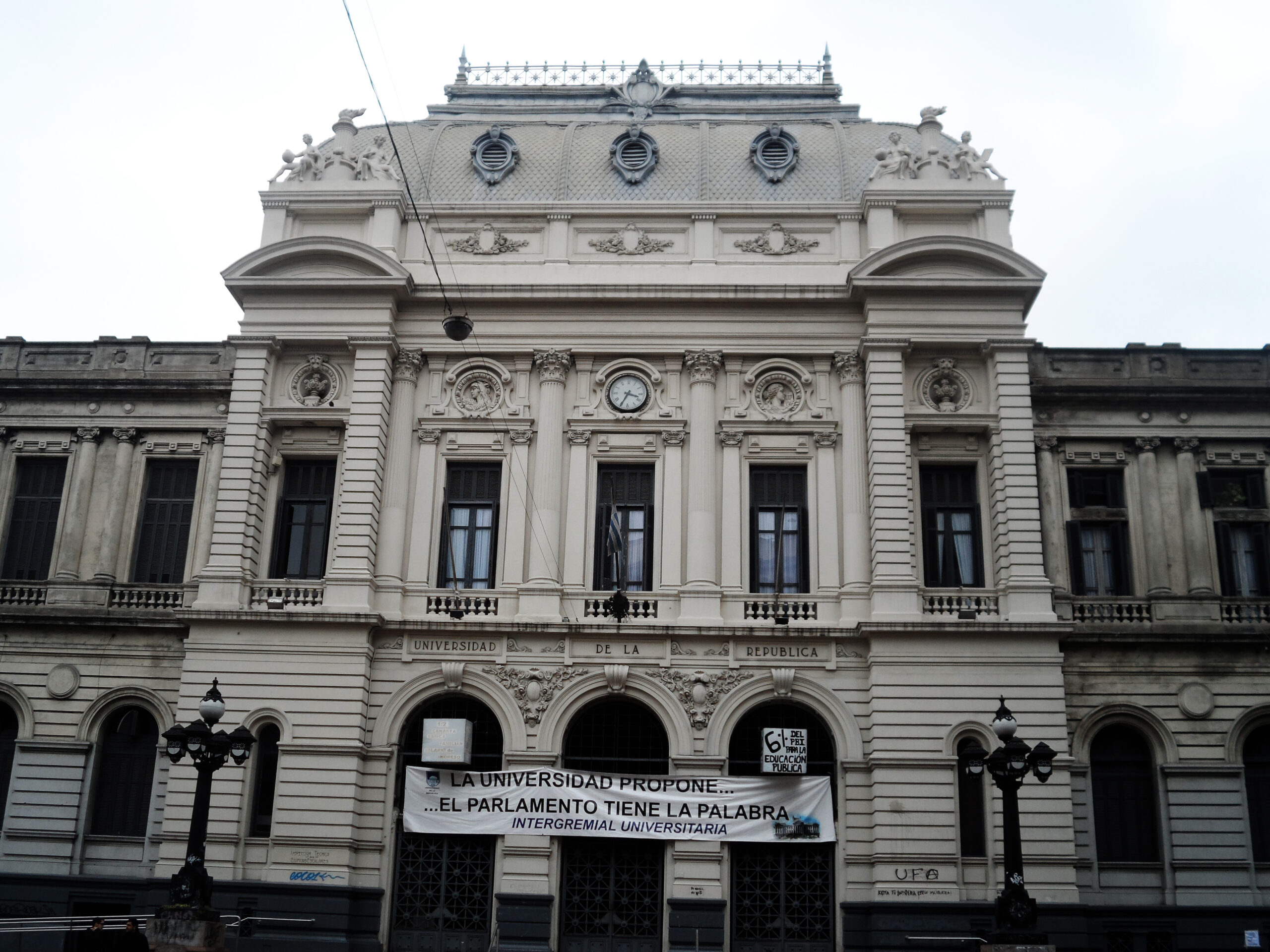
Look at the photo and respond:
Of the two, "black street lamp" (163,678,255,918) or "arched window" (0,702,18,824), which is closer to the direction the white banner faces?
the black street lamp

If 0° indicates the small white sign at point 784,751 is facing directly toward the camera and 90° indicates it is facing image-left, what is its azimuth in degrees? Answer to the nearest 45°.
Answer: approximately 0°

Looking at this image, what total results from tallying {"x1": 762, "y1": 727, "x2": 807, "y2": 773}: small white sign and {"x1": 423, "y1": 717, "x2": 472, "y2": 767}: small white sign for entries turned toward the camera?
2

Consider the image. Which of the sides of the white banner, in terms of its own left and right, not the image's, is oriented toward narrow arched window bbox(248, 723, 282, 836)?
right

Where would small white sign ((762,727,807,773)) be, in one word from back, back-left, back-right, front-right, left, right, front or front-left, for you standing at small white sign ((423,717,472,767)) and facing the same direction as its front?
left

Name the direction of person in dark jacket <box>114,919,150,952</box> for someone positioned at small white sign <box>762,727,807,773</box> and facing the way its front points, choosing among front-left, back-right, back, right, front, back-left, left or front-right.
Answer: front-right

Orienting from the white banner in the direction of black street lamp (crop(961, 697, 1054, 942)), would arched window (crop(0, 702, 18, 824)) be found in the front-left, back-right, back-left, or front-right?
back-right

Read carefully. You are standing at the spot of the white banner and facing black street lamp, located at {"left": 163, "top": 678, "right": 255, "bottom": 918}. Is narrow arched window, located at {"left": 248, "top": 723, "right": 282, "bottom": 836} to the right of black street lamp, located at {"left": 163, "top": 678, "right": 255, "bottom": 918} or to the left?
right

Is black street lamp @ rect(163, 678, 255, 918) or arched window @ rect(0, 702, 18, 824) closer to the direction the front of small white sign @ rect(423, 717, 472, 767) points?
the black street lamp

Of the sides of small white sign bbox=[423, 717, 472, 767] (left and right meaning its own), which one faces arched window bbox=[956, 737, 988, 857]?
left

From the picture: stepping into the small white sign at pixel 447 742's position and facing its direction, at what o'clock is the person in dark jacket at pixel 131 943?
The person in dark jacket is roughly at 1 o'clock from the small white sign.

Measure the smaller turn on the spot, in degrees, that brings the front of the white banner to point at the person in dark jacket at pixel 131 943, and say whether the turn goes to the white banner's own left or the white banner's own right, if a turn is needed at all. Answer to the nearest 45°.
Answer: approximately 45° to the white banner's own right
